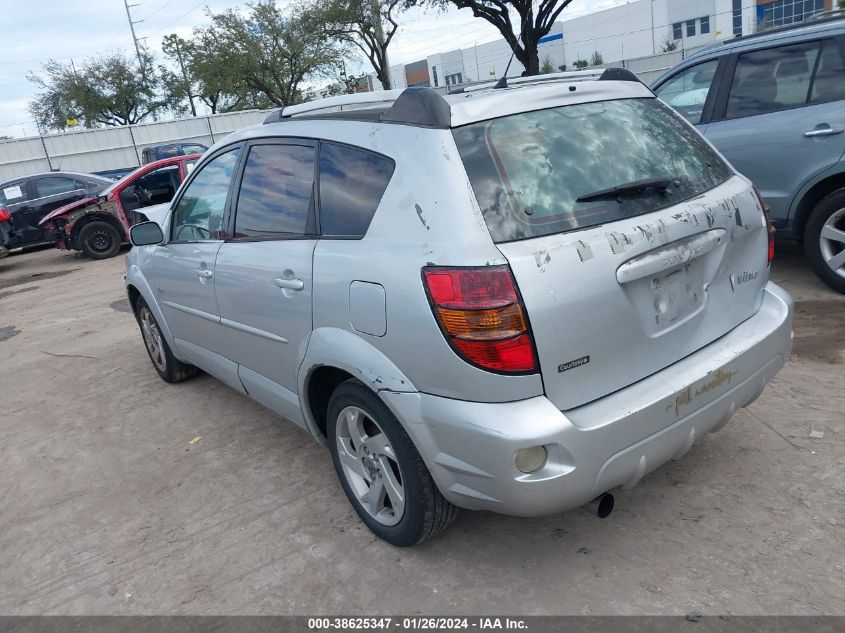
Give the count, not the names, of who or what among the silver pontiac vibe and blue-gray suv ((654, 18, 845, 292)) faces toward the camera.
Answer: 0

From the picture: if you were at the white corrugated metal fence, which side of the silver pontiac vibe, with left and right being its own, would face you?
front

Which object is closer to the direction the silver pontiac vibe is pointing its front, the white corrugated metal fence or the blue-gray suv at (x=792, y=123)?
the white corrugated metal fence

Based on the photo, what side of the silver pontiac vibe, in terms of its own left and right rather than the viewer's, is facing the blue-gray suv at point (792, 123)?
right

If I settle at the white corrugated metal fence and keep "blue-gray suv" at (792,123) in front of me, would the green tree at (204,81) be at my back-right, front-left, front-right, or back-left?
back-left

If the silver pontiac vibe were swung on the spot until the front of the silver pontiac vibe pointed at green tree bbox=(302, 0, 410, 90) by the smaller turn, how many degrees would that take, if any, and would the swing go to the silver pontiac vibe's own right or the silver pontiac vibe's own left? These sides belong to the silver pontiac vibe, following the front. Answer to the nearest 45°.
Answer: approximately 45° to the silver pontiac vibe's own right

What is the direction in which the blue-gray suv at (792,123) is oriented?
to the viewer's left

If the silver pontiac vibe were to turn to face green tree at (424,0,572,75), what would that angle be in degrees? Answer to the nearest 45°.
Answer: approximately 45° to its right

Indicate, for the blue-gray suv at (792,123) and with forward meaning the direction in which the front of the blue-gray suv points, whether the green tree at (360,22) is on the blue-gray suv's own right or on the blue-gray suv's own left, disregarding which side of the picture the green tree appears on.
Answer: on the blue-gray suv's own right

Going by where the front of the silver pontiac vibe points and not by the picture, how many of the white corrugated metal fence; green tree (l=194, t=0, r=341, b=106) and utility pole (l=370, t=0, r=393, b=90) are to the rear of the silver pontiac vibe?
0

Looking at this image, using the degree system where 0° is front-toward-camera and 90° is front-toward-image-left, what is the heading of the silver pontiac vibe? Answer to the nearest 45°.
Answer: approximately 135°

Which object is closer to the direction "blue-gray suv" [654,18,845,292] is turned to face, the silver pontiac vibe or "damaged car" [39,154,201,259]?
the damaged car

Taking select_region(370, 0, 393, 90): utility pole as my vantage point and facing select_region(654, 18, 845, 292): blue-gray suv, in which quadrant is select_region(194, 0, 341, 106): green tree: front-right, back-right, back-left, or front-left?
back-right

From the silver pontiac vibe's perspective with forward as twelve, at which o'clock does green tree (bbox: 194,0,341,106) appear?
The green tree is roughly at 1 o'clock from the silver pontiac vibe.

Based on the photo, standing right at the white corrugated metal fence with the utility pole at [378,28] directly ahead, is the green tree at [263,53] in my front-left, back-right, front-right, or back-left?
front-left

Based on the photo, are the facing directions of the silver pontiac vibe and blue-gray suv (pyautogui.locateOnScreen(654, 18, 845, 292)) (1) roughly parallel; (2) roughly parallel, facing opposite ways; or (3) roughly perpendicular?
roughly parallel
